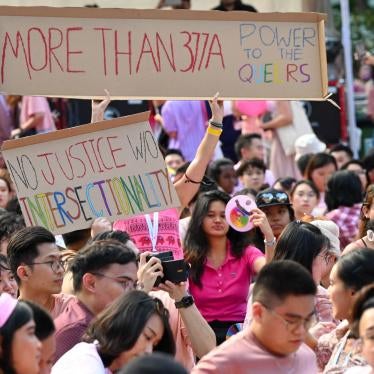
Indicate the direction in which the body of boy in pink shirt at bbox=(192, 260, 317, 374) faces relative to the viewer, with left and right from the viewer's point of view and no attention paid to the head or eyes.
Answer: facing the viewer and to the right of the viewer

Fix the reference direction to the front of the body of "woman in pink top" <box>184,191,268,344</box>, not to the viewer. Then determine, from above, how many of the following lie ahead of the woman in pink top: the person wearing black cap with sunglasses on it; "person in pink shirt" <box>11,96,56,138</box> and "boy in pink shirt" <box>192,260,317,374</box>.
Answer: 1

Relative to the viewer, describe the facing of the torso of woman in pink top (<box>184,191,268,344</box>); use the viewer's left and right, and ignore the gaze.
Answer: facing the viewer

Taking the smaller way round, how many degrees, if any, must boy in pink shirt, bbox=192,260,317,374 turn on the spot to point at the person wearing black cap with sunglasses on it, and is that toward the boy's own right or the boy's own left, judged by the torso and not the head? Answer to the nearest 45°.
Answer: approximately 135° to the boy's own left

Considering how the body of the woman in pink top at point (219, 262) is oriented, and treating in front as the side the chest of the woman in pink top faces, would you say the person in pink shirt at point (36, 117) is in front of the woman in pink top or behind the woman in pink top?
behind

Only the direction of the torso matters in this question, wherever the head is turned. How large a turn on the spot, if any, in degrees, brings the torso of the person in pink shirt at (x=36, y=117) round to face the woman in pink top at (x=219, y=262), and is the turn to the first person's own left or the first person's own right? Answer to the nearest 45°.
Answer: approximately 90° to the first person's own left

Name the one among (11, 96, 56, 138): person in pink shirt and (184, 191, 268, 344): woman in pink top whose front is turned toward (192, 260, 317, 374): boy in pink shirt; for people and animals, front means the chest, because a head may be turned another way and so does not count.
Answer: the woman in pink top

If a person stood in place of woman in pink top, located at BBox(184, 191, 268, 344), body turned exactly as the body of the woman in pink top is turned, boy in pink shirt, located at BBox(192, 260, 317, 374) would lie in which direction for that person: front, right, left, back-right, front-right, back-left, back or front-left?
front
